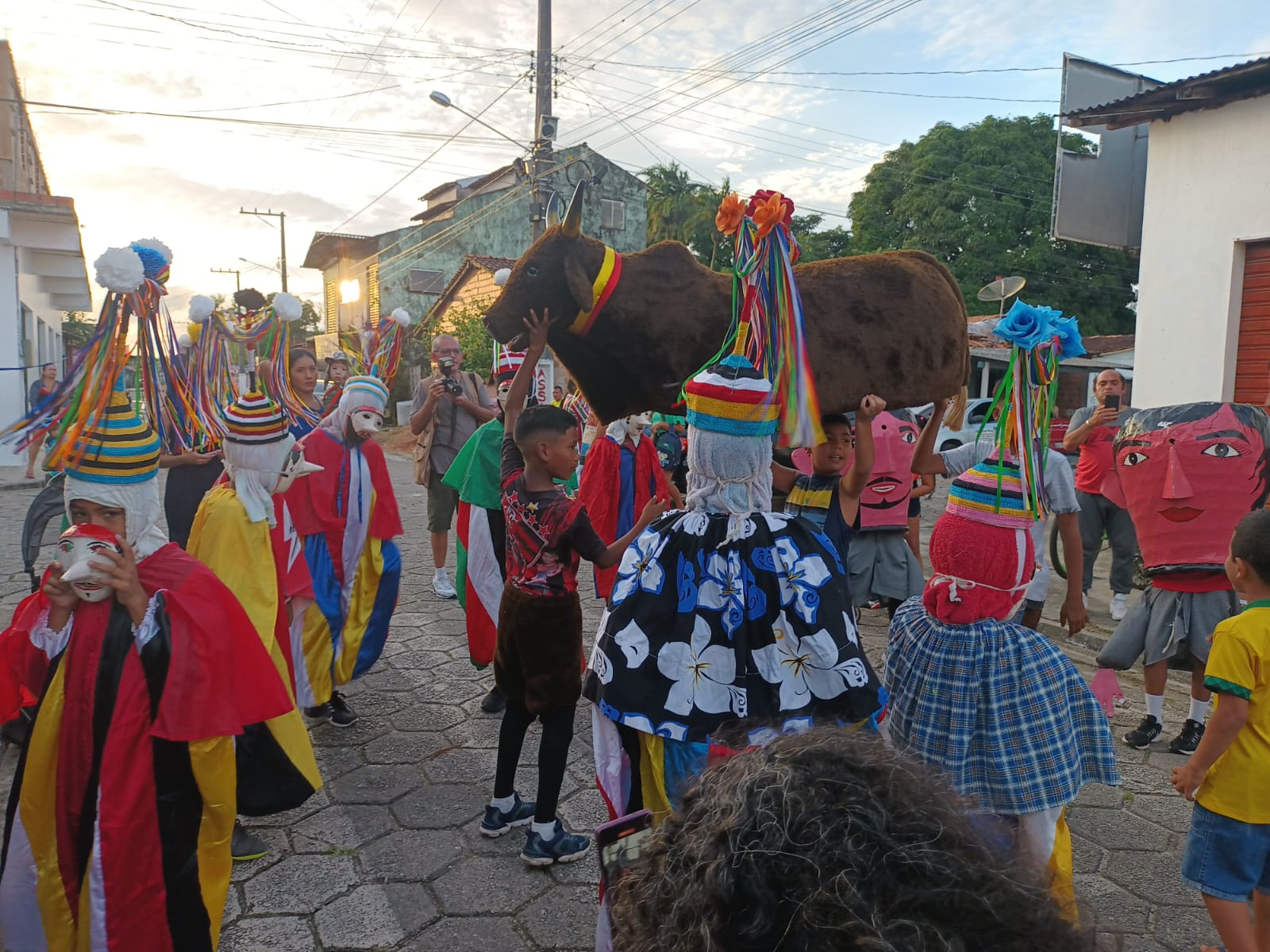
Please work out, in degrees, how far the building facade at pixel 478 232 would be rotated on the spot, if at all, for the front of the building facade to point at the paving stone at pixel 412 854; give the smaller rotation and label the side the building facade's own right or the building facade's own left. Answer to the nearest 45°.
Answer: approximately 45° to the building facade's own left

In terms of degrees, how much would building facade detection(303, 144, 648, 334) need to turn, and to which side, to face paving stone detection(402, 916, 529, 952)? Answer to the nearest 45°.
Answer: approximately 45° to its left

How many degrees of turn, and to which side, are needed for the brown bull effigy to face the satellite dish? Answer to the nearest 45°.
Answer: approximately 135° to its right

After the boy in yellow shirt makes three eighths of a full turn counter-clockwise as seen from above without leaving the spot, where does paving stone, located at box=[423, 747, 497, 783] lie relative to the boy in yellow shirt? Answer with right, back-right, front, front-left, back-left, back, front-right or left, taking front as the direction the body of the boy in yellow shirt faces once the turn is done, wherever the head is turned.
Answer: right

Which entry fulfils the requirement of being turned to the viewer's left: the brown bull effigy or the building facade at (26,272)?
the brown bull effigy

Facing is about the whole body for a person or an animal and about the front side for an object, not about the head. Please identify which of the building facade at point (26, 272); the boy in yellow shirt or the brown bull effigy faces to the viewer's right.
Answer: the building facade

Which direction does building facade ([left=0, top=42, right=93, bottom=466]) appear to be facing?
to the viewer's right

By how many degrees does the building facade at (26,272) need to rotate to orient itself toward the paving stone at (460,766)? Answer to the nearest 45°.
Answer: approximately 90° to its right

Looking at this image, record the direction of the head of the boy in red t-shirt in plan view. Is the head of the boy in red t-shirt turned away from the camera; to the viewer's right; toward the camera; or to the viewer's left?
to the viewer's right

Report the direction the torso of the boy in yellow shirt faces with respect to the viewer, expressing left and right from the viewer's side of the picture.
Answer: facing away from the viewer and to the left of the viewer

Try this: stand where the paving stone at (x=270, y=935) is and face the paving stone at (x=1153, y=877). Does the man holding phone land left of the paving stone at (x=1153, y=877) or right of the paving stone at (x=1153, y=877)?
left

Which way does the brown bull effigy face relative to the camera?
to the viewer's left

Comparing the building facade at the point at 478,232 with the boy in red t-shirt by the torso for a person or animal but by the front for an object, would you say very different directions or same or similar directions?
very different directions
